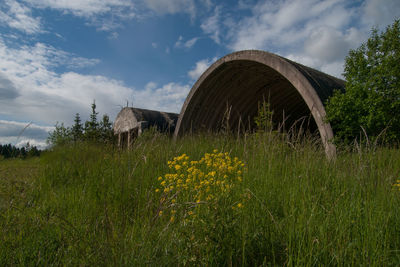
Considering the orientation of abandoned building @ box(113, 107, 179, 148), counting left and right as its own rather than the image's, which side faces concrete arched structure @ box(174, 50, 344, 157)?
left

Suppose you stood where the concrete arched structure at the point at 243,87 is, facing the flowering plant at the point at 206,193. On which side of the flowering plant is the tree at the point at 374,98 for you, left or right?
left

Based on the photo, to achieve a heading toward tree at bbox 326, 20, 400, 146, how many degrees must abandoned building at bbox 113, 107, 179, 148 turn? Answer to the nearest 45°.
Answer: approximately 90° to its left

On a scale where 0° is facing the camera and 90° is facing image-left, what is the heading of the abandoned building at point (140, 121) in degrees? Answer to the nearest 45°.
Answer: approximately 45°

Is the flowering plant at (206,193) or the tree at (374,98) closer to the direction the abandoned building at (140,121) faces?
the flowering plant

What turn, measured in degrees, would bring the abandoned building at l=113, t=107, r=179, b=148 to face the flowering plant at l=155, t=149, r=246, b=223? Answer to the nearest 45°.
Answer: approximately 45° to its left
